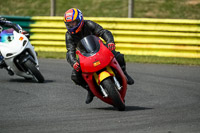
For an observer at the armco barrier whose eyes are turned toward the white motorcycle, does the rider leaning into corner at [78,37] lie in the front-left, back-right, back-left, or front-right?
front-left

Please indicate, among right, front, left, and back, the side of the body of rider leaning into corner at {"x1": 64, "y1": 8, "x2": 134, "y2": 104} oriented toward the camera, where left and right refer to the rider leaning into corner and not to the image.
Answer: front

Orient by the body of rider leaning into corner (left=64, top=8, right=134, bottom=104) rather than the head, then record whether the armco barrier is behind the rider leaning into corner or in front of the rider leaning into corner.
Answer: behind

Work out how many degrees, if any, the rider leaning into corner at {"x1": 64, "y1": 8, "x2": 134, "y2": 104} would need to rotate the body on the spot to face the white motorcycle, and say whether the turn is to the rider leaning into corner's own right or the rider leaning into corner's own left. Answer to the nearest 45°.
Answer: approximately 135° to the rider leaning into corner's own right

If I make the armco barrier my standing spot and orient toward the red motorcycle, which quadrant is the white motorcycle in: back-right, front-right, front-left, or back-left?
front-right
